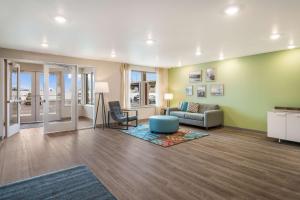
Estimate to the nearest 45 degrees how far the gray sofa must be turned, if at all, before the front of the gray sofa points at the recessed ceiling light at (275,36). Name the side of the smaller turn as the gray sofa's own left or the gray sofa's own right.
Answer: approximately 90° to the gray sofa's own left

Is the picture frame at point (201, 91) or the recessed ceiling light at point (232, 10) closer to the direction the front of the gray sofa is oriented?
the recessed ceiling light

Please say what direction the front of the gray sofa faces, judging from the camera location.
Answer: facing the viewer and to the left of the viewer

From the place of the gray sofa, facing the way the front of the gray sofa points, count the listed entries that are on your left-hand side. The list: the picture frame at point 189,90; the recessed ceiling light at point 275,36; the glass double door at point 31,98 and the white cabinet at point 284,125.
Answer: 2

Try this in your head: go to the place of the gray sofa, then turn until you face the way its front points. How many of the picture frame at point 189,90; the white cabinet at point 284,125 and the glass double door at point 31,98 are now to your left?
1

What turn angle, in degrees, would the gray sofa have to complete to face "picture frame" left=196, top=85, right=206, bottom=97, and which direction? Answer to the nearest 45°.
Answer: approximately 135° to its right

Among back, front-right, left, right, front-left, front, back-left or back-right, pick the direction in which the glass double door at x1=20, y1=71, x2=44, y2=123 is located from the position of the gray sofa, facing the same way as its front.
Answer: front-right

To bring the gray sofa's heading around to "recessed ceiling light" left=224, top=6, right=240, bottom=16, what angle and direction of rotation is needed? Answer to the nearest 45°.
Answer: approximately 45° to its left

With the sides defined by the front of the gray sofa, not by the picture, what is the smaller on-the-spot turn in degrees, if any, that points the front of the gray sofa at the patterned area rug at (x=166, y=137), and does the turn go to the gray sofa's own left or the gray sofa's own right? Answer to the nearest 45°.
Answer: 0° — it already faces it

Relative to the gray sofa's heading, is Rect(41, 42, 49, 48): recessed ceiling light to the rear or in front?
in front

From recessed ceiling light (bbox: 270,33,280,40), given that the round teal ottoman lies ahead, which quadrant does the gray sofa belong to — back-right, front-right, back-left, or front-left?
front-right

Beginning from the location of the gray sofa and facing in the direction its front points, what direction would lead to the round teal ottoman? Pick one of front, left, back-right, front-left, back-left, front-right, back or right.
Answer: front

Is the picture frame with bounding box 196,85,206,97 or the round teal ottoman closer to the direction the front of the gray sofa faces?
the round teal ottoman

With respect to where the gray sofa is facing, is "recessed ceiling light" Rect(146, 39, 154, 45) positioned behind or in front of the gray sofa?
in front
